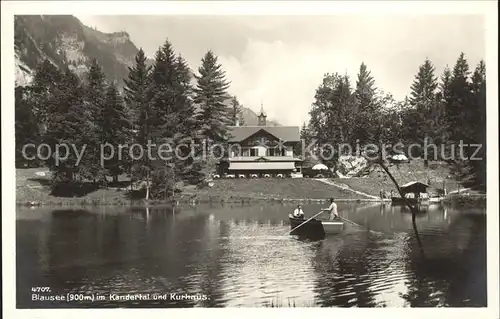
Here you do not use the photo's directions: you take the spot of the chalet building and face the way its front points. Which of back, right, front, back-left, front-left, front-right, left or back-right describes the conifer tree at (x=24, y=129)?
front-right

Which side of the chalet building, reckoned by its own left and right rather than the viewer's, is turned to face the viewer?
front

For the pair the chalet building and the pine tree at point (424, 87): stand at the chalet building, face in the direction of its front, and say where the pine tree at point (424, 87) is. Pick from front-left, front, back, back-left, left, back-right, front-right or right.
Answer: front-left

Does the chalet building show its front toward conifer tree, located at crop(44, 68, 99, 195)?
no

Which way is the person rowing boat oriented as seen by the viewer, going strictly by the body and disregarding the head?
to the viewer's left

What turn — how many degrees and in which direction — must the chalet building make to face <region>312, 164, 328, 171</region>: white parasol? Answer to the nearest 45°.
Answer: approximately 45° to its left

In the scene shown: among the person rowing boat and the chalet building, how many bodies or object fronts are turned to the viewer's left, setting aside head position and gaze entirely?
1

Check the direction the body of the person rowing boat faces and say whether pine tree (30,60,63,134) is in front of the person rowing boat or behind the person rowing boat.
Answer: in front

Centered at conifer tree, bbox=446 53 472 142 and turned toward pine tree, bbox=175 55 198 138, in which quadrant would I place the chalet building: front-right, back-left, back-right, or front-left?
front-right

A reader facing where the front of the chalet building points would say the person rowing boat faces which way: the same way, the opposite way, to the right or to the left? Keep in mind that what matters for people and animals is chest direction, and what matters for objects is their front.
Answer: to the right

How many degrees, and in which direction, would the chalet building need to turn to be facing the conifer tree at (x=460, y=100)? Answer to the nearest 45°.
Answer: approximately 45° to its left
